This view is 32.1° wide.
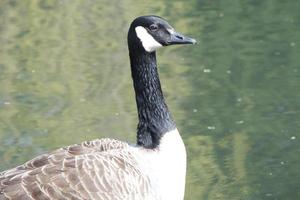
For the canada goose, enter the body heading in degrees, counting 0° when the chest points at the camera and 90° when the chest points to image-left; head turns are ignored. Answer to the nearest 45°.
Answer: approximately 270°
